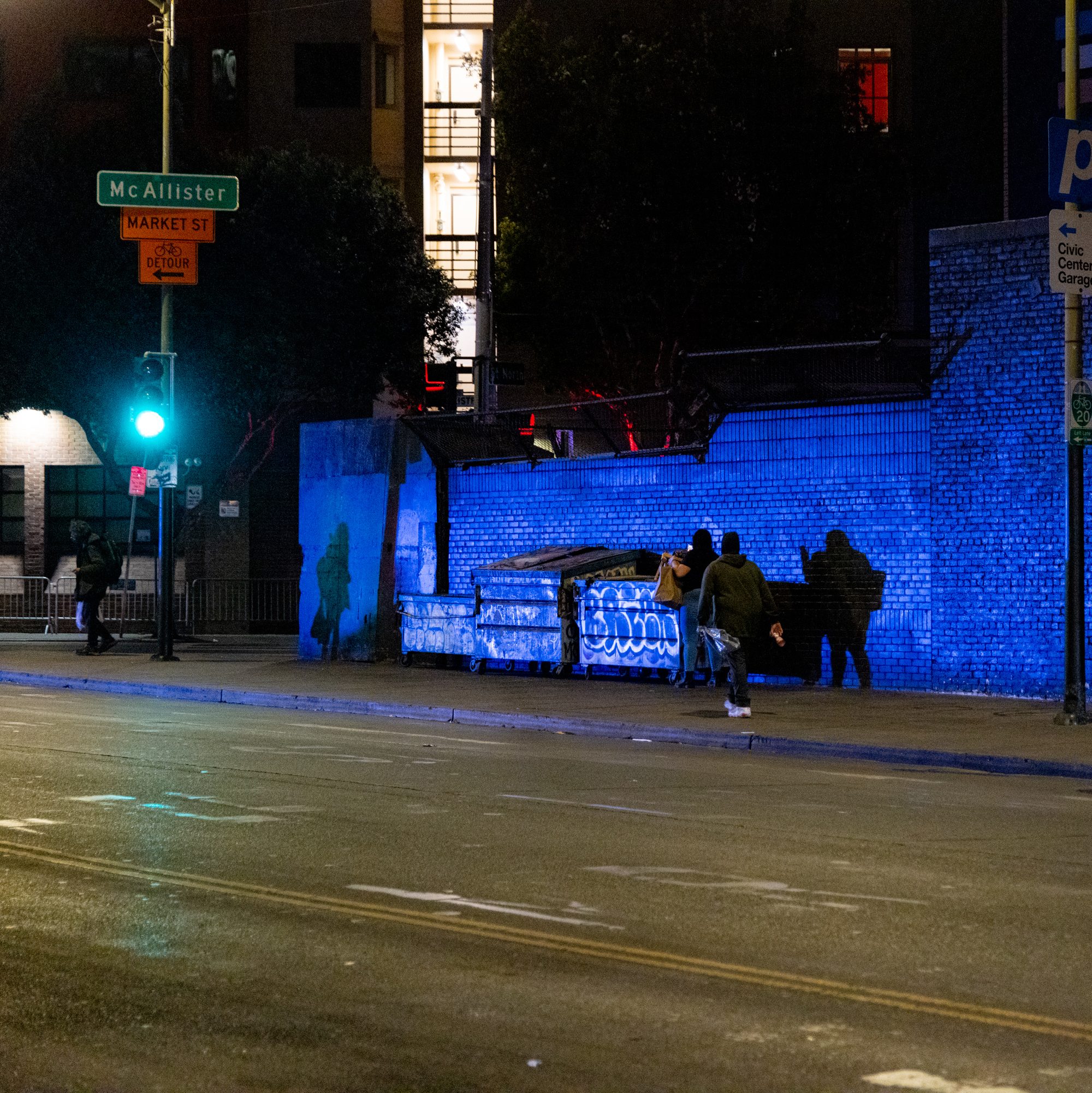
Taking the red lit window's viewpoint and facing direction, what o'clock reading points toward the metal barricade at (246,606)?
The metal barricade is roughly at 2 o'clock from the red lit window.

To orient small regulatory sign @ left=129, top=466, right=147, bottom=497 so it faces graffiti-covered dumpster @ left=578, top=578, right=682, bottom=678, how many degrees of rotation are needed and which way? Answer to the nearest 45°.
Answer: approximately 45° to its left

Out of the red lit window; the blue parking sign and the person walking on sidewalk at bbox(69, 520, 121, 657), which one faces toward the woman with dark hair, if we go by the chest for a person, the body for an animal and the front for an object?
the red lit window

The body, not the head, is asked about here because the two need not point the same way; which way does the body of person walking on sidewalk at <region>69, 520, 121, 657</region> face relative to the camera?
to the viewer's left

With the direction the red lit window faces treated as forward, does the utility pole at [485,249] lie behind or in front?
in front

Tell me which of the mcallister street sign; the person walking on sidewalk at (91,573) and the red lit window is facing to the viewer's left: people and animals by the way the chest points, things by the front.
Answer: the person walking on sidewalk

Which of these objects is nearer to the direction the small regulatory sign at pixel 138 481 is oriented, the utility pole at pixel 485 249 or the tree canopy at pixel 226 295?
the utility pole

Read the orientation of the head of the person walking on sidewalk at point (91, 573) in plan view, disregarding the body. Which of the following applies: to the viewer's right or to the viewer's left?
to the viewer's left

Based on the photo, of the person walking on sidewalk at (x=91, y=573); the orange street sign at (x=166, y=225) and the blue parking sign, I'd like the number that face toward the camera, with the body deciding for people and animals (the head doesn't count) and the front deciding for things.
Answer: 2

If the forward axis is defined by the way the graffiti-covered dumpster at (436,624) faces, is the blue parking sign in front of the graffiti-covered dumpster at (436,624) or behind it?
in front

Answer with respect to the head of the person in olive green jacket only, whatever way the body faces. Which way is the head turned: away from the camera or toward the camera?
away from the camera

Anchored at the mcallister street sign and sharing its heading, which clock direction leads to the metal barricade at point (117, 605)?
The metal barricade is roughly at 6 o'clock from the mcallister street sign.

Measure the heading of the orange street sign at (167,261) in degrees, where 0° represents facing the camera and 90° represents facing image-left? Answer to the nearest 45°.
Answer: approximately 0°

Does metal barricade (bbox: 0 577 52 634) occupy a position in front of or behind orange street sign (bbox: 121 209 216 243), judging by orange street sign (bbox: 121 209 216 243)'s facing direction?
behind
